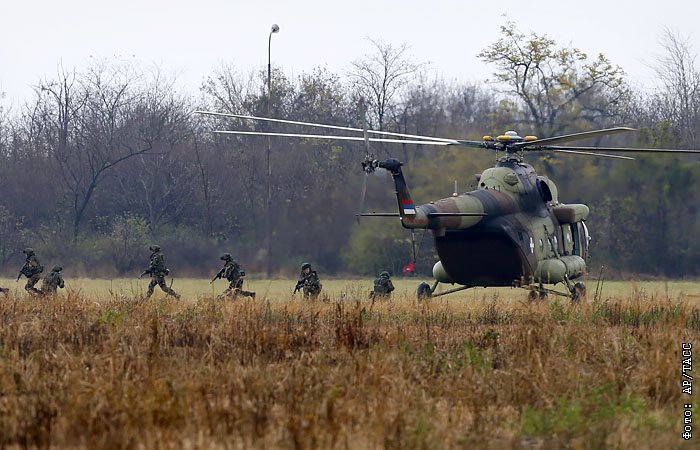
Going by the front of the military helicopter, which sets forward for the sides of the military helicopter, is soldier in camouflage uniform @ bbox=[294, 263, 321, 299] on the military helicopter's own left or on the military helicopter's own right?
on the military helicopter's own left

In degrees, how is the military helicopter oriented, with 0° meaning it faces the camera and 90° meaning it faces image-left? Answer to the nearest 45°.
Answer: approximately 225°

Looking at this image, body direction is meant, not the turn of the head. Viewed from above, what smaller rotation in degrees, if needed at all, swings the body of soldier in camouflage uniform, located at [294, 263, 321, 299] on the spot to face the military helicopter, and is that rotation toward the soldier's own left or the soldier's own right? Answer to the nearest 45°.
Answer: approximately 135° to the soldier's own left

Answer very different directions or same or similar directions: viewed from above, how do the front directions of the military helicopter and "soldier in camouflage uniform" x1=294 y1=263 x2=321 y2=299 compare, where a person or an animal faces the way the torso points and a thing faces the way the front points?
very different directions
